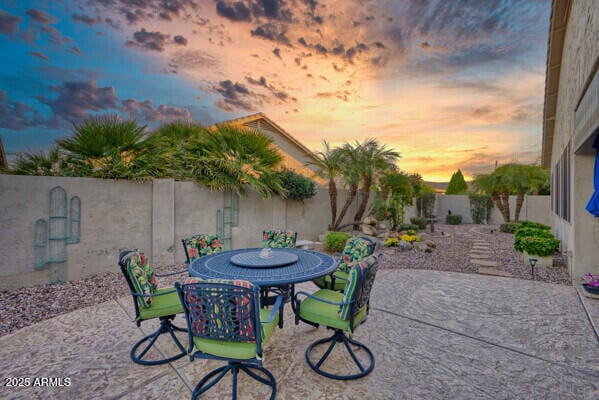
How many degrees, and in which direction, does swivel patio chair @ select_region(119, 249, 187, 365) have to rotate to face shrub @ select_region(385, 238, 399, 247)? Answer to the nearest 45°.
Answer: approximately 45° to its left

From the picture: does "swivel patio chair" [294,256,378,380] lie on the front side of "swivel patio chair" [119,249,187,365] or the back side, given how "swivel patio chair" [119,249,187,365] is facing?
on the front side

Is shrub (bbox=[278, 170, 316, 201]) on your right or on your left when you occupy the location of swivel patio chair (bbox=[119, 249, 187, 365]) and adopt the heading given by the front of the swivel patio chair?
on your left

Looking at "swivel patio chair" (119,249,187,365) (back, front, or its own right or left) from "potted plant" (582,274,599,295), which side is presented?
front

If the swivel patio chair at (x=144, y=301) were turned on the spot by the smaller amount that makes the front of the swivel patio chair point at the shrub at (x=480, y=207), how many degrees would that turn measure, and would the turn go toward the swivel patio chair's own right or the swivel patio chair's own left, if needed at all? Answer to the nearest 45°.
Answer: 0° — it already faces it

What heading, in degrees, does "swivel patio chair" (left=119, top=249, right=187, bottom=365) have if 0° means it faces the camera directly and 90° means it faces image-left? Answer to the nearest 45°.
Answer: approximately 270°

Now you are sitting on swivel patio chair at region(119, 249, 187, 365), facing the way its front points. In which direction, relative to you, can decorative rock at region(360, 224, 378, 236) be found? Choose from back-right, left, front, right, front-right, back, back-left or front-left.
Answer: front-left

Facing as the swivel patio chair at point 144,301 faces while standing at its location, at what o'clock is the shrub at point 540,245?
The shrub is roughly at 12 o'clock from the swivel patio chair.

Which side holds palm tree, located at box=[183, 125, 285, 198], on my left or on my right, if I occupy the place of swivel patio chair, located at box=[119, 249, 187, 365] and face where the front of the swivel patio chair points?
on my left

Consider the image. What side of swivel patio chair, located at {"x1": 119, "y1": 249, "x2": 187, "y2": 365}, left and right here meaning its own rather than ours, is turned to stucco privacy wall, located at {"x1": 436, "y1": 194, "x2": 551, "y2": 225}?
front

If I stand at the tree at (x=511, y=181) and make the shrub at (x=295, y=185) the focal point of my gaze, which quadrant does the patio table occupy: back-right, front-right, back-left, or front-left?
front-left

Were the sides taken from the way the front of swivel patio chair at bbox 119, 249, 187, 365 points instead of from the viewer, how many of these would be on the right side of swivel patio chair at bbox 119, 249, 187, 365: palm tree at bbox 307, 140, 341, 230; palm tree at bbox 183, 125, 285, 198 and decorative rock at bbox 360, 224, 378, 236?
0

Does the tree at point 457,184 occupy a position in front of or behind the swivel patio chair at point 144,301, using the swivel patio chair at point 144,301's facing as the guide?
in front

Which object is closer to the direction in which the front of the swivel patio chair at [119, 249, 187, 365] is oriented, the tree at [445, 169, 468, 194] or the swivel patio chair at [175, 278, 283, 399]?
the tree
